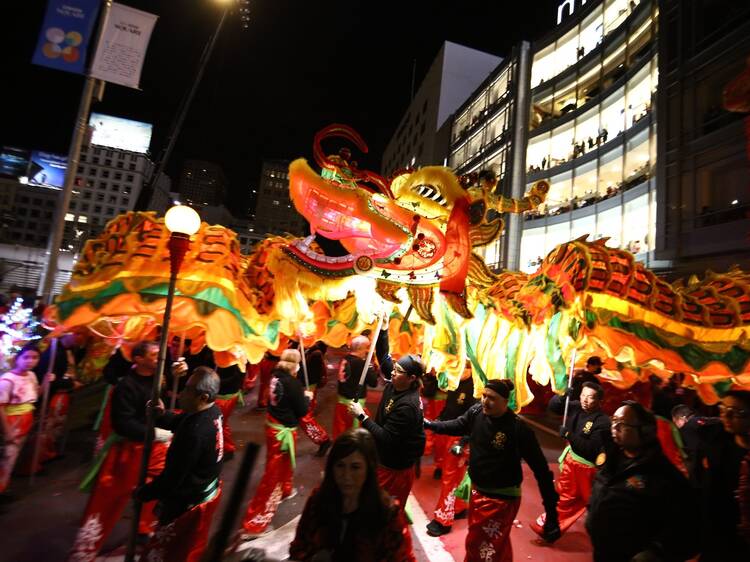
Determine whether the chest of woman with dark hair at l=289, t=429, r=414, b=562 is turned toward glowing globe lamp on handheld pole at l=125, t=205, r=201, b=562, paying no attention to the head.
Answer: no

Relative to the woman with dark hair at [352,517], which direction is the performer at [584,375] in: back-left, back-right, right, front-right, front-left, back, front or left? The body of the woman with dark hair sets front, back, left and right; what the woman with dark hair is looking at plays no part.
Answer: back-left

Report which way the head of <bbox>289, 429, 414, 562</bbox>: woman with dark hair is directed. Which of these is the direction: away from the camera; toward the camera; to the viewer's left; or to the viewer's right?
toward the camera

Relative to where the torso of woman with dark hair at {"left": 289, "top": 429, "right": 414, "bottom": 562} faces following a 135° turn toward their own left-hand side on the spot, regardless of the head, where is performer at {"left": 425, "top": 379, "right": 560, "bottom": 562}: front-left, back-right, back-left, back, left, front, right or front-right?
front

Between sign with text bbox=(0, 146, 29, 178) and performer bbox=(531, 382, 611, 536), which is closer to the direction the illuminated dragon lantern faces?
the sign with text

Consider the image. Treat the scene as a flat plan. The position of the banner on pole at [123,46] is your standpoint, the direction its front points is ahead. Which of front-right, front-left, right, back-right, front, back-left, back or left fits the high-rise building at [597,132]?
left

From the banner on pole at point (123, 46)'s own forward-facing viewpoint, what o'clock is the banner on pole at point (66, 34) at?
the banner on pole at point (66, 34) is roughly at 4 o'clock from the banner on pole at point (123, 46).

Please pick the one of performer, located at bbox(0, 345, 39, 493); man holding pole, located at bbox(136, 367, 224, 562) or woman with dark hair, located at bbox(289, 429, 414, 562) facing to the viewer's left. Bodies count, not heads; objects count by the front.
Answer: the man holding pole

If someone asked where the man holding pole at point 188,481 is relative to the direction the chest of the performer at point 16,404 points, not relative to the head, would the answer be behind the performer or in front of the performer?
in front

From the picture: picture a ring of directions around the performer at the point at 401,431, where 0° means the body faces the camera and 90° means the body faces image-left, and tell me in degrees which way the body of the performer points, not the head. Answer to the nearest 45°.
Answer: approximately 45°

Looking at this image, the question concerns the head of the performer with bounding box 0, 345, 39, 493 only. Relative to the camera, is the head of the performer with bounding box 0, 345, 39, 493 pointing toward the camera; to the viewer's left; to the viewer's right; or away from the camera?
toward the camera

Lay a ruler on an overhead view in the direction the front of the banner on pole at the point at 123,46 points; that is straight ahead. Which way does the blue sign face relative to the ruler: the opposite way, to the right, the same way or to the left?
the same way

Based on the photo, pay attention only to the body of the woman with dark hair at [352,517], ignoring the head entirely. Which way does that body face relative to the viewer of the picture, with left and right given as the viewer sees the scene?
facing the viewer

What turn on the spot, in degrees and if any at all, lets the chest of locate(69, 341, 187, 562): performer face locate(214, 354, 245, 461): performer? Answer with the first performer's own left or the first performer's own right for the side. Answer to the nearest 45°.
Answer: approximately 45° to the first performer's own left

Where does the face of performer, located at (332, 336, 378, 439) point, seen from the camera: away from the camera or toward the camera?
away from the camera

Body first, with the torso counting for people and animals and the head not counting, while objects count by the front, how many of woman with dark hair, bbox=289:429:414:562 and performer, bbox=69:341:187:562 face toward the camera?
1
